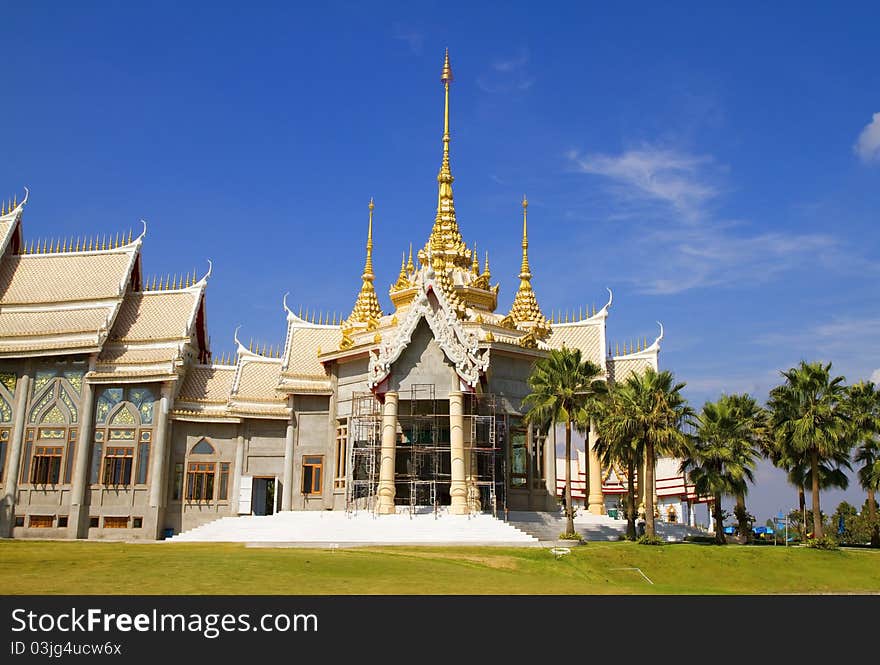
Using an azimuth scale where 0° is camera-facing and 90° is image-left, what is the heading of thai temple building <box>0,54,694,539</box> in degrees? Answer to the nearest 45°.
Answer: approximately 0°

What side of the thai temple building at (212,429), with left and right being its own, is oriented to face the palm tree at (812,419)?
left

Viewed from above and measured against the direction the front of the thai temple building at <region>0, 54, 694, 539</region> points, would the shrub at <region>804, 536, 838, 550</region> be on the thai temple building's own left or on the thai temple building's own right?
on the thai temple building's own left

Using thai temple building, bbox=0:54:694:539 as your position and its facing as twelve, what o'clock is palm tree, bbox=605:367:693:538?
The palm tree is roughly at 10 o'clock from the thai temple building.
